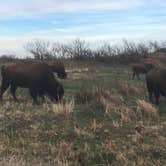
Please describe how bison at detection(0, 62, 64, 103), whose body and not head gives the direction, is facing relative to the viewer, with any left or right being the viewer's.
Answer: facing to the right of the viewer

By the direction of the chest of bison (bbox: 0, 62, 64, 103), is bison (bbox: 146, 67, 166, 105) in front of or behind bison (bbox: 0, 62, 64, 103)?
in front
